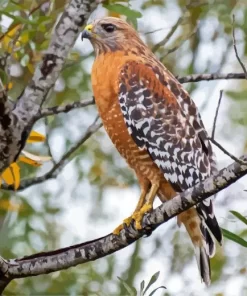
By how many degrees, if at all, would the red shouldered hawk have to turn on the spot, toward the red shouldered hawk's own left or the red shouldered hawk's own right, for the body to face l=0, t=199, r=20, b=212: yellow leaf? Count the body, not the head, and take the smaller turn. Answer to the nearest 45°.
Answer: approximately 45° to the red shouldered hawk's own right

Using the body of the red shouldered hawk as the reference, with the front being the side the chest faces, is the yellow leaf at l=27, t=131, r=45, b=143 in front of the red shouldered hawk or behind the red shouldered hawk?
in front

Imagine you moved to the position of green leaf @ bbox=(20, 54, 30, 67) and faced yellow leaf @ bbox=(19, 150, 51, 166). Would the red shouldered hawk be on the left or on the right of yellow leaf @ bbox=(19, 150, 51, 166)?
left

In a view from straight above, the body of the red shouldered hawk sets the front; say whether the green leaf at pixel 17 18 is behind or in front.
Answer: in front

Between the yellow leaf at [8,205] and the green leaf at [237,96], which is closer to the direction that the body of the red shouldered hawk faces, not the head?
the yellow leaf

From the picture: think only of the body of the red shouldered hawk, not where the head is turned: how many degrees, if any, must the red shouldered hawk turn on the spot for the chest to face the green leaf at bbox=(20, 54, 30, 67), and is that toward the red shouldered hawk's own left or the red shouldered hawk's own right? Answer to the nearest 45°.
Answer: approximately 45° to the red shouldered hawk's own right

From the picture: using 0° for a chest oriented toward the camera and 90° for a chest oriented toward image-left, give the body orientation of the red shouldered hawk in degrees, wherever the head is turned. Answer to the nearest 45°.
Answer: approximately 90°

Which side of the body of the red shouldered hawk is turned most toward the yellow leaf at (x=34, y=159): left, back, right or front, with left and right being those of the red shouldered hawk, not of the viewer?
front

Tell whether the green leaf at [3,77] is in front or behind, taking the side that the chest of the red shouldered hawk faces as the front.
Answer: in front
